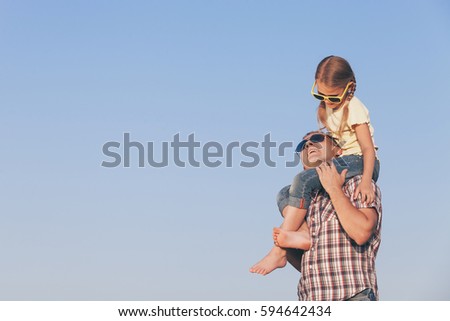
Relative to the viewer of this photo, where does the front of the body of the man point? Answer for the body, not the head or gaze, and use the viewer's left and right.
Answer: facing the viewer and to the left of the viewer

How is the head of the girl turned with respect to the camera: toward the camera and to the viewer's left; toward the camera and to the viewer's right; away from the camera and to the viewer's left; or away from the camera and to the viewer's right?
toward the camera and to the viewer's left

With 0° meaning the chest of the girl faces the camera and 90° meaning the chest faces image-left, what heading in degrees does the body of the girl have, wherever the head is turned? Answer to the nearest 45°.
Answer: approximately 45°
